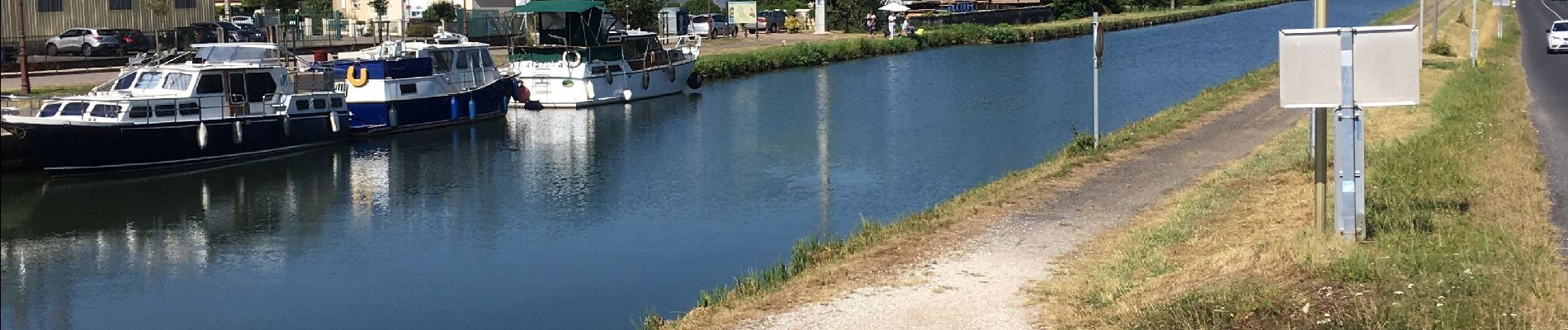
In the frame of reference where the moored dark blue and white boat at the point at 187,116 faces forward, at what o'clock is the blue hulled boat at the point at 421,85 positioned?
The blue hulled boat is roughly at 6 o'clock from the moored dark blue and white boat.

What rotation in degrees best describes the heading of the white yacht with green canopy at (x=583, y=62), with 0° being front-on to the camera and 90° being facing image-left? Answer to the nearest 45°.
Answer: approximately 225°

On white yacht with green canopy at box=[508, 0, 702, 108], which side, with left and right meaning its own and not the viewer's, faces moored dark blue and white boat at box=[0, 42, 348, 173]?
back

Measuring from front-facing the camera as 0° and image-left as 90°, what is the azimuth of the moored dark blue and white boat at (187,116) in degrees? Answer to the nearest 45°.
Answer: approximately 45°

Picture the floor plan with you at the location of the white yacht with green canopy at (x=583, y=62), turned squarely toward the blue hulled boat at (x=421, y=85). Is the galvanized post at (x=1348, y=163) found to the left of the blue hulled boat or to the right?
left

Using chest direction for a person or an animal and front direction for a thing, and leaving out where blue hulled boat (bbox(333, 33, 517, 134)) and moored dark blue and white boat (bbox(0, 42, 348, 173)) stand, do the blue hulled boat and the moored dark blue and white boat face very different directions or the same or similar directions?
very different directions

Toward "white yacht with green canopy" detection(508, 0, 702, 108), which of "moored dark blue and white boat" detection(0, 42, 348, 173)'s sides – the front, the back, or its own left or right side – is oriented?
back

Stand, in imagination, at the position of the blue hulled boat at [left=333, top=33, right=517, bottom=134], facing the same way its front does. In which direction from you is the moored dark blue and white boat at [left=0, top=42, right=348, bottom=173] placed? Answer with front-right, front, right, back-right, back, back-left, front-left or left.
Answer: back
